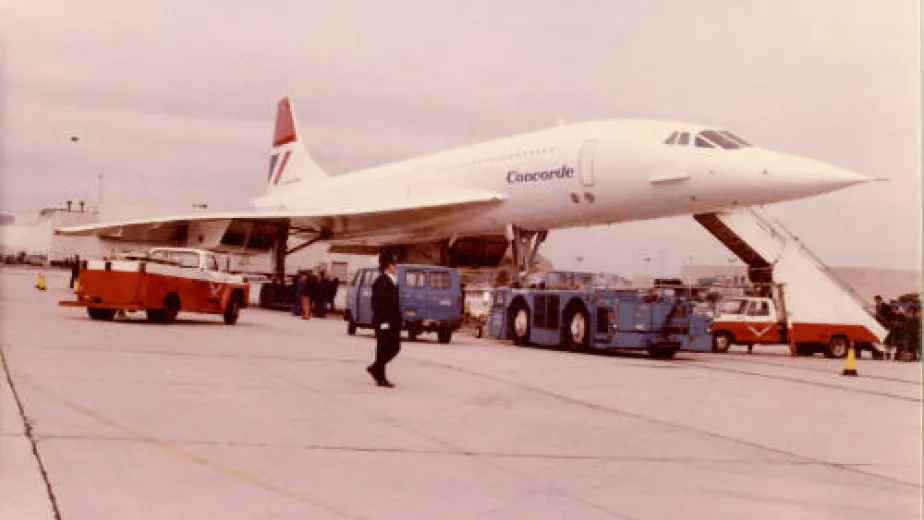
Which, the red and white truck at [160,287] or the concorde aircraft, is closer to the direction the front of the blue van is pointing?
the red and white truck

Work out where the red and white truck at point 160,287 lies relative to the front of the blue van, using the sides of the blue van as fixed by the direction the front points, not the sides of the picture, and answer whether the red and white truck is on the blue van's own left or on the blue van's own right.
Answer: on the blue van's own left

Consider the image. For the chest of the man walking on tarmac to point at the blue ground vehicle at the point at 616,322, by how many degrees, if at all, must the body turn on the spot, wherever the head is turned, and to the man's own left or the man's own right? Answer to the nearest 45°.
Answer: approximately 45° to the man's own left

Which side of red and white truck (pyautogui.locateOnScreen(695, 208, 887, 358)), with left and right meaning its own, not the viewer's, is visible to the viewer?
left

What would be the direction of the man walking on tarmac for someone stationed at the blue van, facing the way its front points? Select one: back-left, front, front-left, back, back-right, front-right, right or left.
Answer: back-left

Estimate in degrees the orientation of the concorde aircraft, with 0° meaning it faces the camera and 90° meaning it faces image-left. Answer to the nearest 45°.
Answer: approximately 315°
